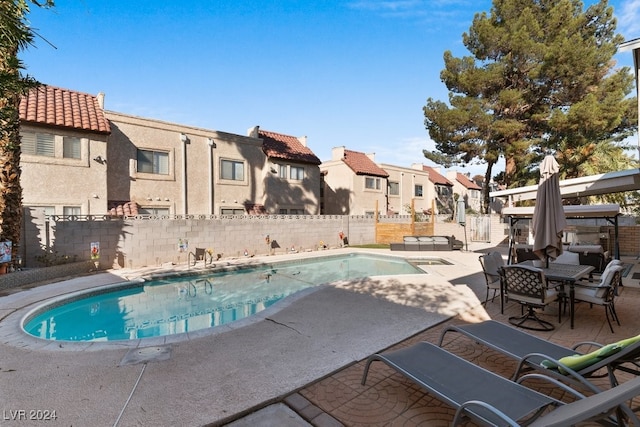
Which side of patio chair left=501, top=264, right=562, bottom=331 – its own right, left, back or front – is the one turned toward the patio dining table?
front

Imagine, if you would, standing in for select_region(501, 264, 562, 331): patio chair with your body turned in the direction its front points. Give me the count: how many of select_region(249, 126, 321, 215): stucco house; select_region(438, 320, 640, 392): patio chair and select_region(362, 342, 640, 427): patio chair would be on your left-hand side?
1

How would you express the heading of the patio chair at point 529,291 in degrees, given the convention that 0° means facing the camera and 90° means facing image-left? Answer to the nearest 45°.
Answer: approximately 225°

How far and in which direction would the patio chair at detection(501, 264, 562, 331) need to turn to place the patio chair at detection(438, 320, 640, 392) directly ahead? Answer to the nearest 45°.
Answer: approximately 135° to its right

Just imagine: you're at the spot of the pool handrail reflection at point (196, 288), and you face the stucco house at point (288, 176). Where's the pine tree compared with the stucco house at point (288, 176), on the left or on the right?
right

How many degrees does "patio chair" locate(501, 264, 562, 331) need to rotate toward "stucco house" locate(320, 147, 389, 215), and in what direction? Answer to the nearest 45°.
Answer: approximately 90° to its left

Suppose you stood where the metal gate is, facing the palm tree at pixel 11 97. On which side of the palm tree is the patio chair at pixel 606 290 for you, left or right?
left

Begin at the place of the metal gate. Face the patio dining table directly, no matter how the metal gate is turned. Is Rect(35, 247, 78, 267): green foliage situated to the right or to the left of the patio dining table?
right
